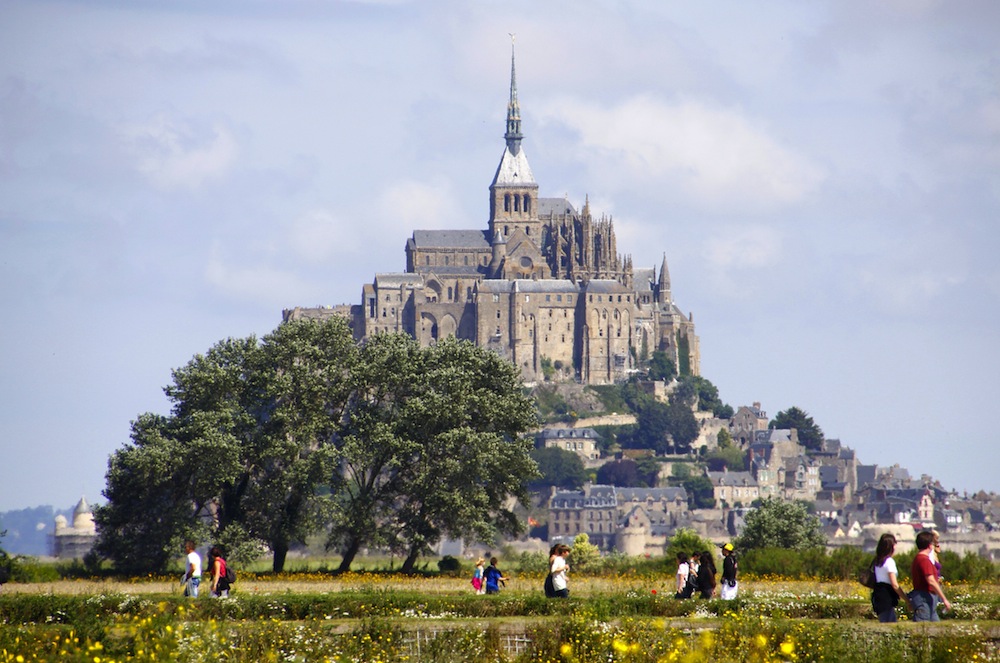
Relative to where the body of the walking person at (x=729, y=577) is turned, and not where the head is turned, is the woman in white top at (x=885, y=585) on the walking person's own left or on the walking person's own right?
on the walking person's own left

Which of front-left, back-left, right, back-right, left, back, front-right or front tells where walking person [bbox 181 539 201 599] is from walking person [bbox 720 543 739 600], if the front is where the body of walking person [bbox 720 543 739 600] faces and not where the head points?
front

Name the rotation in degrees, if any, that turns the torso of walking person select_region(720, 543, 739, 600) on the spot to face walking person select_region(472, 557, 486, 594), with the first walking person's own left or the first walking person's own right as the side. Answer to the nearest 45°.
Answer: approximately 45° to the first walking person's own right

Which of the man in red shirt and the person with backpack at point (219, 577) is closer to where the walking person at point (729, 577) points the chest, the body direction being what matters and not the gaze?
the person with backpack

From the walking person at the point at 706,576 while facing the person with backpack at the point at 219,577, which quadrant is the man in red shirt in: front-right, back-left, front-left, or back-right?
back-left

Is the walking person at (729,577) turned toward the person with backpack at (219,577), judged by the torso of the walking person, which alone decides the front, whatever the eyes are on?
yes

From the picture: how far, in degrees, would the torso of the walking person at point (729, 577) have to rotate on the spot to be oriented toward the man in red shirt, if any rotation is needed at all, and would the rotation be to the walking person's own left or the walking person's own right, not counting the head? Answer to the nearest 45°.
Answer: approximately 135° to the walking person's own left
